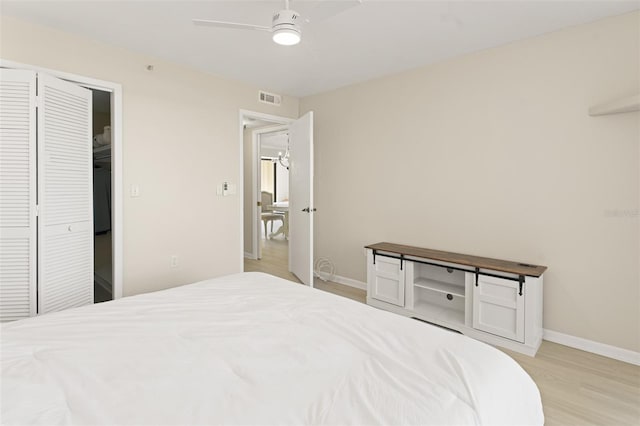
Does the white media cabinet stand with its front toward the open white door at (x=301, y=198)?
no

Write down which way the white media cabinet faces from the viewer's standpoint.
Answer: facing the viewer and to the left of the viewer

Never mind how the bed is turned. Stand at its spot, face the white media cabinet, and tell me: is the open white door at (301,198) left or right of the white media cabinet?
left

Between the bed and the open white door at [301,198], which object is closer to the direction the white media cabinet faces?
the bed
